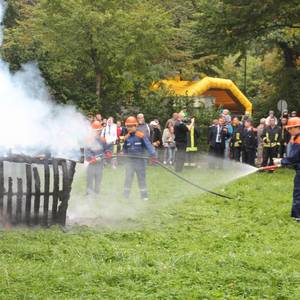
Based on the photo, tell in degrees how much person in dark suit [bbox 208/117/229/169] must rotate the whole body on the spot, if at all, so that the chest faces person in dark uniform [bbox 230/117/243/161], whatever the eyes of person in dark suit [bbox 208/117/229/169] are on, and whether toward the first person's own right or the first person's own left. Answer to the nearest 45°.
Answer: approximately 90° to the first person's own left

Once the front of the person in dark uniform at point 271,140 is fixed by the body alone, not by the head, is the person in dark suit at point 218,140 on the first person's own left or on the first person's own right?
on the first person's own right

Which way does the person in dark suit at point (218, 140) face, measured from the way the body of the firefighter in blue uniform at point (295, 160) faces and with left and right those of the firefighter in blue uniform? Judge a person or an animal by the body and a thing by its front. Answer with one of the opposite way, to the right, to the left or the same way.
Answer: to the left

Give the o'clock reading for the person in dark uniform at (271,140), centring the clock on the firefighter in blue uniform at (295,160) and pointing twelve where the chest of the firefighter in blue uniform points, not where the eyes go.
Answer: The person in dark uniform is roughly at 3 o'clock from the firefighter in blue uniform.

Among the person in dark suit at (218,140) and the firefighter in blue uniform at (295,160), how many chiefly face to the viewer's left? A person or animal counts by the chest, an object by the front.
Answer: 1

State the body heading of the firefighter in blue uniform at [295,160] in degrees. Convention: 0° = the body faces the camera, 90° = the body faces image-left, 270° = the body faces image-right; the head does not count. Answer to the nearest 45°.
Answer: approximately 90°

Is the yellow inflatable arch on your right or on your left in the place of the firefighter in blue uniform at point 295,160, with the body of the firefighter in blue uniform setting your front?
on your right
